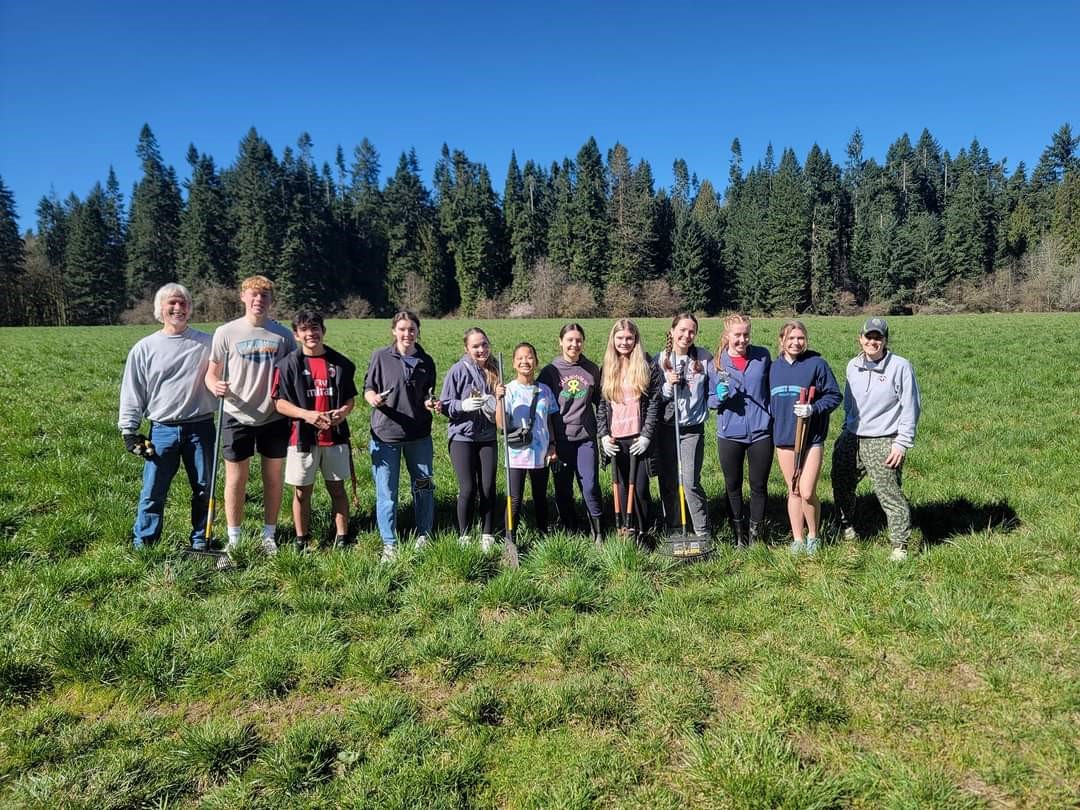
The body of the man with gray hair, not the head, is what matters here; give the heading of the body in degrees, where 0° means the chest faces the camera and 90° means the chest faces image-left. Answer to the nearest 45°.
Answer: approximately 0°
